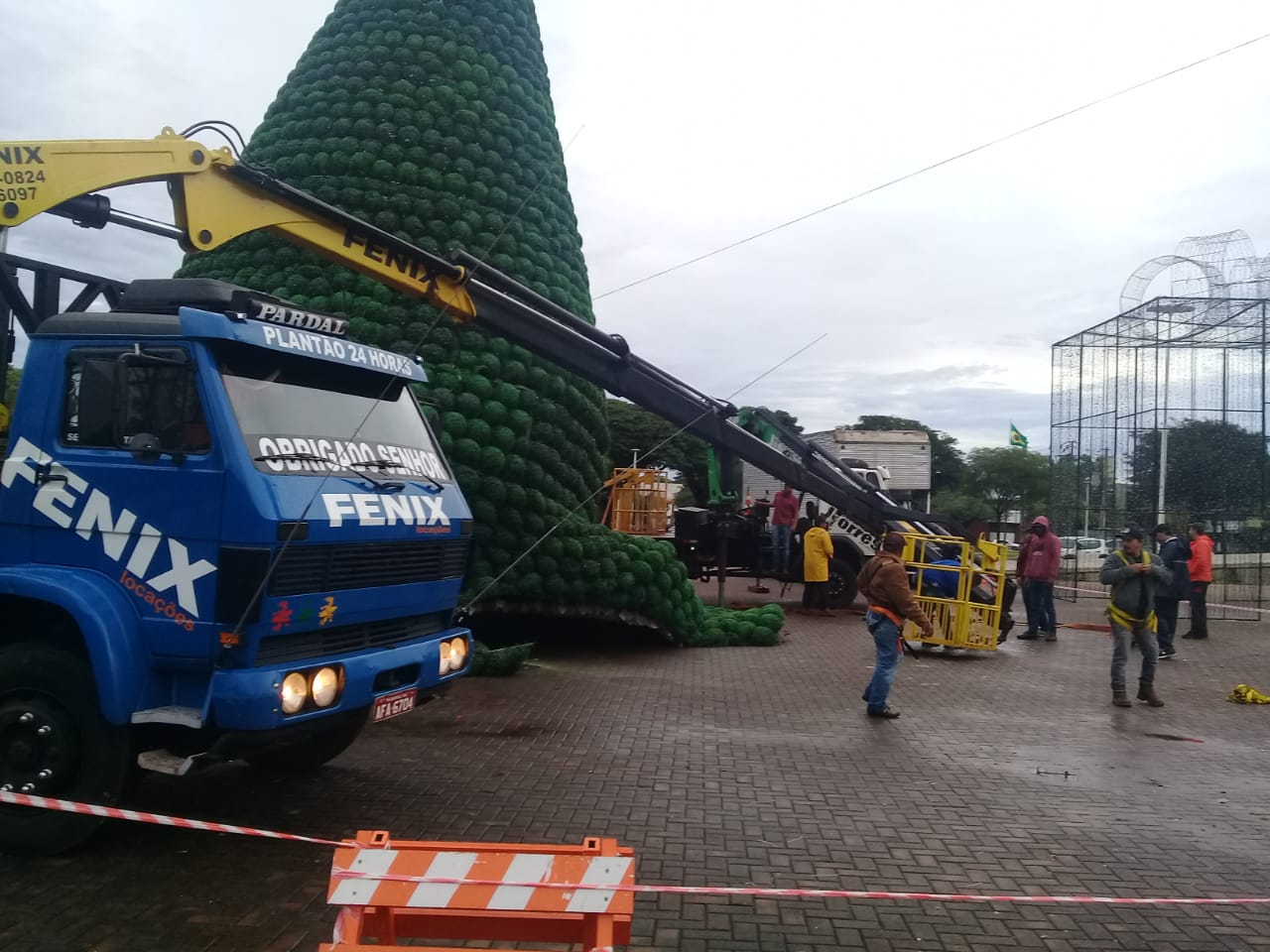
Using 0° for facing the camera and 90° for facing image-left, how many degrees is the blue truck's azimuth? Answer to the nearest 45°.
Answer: approximately 315°

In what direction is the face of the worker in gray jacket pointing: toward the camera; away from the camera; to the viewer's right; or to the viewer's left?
toward the camera

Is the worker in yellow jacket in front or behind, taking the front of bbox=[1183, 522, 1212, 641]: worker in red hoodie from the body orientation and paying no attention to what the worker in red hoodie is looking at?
in front

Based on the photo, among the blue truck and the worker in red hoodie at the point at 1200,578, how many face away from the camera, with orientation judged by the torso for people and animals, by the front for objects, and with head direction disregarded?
0

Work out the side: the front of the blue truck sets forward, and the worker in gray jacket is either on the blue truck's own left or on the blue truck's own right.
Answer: on the blue truck's own left
